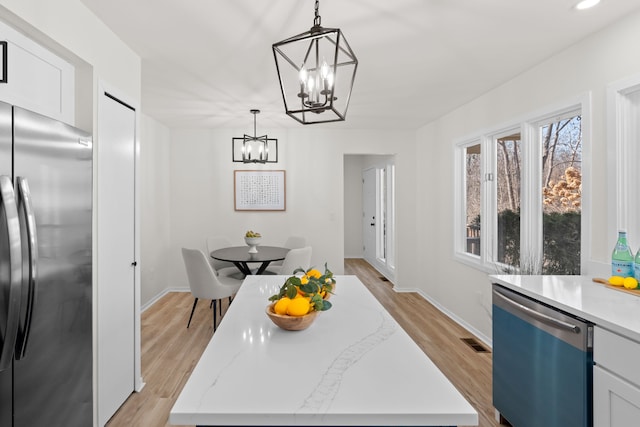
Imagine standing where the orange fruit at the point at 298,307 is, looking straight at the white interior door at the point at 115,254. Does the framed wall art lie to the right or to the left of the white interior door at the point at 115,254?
right

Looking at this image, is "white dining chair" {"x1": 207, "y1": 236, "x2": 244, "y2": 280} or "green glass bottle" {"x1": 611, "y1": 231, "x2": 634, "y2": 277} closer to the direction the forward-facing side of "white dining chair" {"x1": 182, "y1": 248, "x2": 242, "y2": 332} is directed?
the white dining chair

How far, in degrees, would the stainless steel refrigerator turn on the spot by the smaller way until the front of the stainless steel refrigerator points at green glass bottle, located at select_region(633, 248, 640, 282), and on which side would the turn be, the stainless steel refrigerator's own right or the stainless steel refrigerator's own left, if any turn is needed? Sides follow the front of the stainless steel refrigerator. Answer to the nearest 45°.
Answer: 0° — it already faces it

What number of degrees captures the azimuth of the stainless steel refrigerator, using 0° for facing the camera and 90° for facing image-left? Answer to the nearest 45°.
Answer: approximately 315°

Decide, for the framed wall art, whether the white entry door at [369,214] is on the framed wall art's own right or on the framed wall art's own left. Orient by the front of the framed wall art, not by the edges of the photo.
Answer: on the framed wall art's own left

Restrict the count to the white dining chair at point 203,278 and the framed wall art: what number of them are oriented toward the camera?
1

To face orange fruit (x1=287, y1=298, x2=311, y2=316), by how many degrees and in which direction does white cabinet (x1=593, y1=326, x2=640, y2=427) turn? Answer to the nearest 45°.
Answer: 0° — it already faces it

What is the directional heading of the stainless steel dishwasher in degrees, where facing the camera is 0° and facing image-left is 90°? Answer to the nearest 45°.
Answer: approximately 45°
